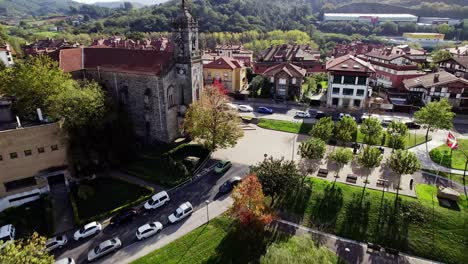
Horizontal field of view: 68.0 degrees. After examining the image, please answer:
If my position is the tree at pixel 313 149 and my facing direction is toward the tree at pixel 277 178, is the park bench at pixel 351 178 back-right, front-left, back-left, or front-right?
back-left

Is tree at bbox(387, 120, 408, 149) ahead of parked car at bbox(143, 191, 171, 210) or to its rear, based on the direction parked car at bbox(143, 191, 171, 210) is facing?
to the rear
